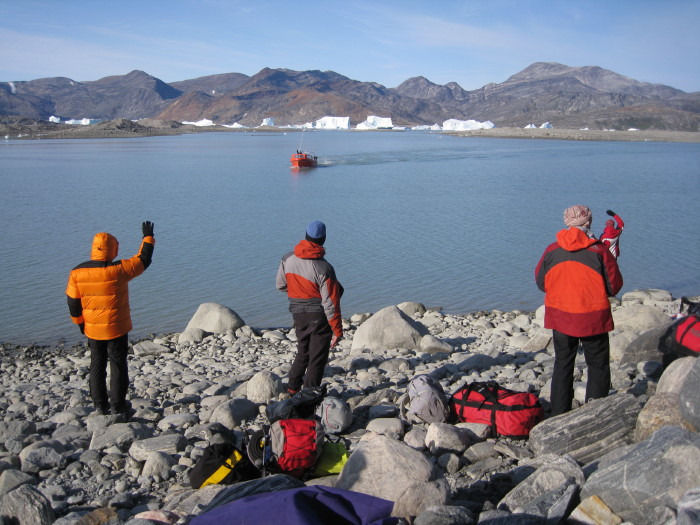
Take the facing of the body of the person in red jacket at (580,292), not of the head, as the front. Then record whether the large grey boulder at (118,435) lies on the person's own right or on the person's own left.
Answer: on the person's own left

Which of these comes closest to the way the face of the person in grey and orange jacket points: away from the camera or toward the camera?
away from the camera

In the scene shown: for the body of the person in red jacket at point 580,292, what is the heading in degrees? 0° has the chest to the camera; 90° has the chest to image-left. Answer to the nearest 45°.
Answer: approximately 180°

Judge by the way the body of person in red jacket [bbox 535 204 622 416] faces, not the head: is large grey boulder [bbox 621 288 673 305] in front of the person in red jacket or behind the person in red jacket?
in front

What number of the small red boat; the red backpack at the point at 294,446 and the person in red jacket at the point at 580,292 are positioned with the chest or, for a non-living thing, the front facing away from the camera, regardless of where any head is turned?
1

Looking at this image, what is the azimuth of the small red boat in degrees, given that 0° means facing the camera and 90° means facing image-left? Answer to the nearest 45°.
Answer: approximately 45°

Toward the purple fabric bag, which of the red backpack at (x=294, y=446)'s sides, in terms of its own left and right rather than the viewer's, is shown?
front

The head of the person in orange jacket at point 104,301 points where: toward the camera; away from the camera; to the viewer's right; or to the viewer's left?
away from the camera

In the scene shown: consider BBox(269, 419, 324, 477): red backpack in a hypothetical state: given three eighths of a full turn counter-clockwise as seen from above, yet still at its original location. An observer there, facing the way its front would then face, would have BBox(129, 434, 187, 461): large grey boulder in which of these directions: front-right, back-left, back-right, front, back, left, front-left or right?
left

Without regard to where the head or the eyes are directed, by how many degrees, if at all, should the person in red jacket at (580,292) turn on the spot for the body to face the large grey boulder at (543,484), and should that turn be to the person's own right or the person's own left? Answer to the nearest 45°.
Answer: approximately 180°

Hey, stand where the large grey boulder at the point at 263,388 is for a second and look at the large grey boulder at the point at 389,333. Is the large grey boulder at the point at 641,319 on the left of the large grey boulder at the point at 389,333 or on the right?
right

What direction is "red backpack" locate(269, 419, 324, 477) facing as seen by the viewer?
toward the camera

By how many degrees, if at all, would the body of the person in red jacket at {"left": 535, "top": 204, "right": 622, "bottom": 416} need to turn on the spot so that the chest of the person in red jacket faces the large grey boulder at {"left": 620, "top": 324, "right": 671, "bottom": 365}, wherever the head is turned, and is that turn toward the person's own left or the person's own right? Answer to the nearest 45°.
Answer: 0° — they already face it

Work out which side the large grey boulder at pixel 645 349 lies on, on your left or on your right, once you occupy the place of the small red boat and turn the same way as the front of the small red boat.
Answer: on your left

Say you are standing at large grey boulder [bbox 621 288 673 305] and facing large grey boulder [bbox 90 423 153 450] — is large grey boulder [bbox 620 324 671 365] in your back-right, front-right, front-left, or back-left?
front-left

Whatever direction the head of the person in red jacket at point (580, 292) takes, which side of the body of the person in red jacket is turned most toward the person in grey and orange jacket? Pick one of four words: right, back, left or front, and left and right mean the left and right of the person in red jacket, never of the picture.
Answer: left

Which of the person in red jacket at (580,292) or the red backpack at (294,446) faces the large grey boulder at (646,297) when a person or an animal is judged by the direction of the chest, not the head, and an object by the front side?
the person in red jacket

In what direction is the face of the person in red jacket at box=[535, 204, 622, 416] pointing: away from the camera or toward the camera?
away from the camera
